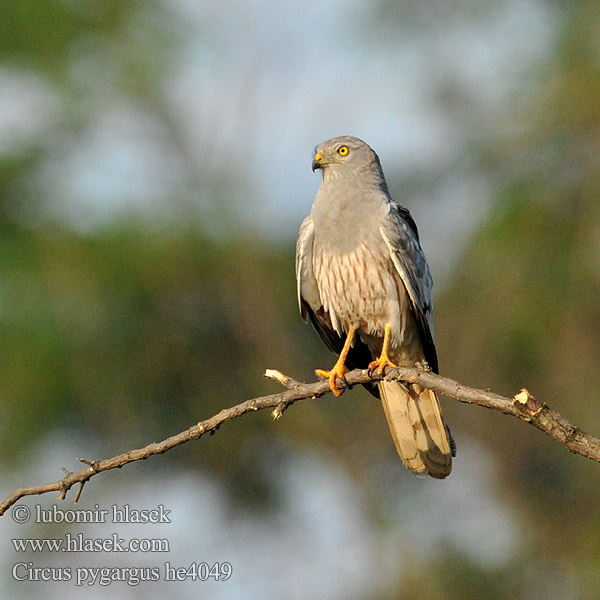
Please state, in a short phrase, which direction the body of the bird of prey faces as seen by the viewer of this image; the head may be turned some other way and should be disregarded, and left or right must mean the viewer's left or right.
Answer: facing the viewer and to the left of the viewer
